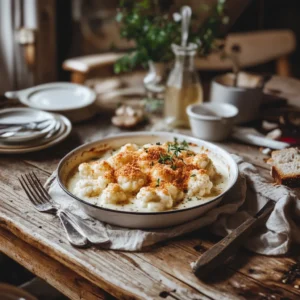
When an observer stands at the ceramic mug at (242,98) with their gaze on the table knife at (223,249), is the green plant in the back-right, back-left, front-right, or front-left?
back-right

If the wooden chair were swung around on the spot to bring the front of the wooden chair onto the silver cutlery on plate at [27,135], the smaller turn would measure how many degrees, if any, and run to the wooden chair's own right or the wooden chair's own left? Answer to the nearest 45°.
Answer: approximately 45° to the wooden chair's own right

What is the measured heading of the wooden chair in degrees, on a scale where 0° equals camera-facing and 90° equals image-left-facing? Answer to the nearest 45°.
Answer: approximately 0°

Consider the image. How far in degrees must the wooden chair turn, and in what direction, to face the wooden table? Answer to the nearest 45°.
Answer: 0° — it already faces it

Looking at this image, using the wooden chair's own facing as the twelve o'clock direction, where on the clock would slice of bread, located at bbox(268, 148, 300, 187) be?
The slice of bread is roughly at 12 o'clock from the wooden chair.

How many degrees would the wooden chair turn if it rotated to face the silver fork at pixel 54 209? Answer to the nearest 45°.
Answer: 0° — it already faces it

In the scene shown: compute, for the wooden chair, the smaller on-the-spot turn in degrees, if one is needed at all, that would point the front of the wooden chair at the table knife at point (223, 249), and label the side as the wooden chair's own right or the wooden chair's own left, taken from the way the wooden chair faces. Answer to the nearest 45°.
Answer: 0° — it already faces it
